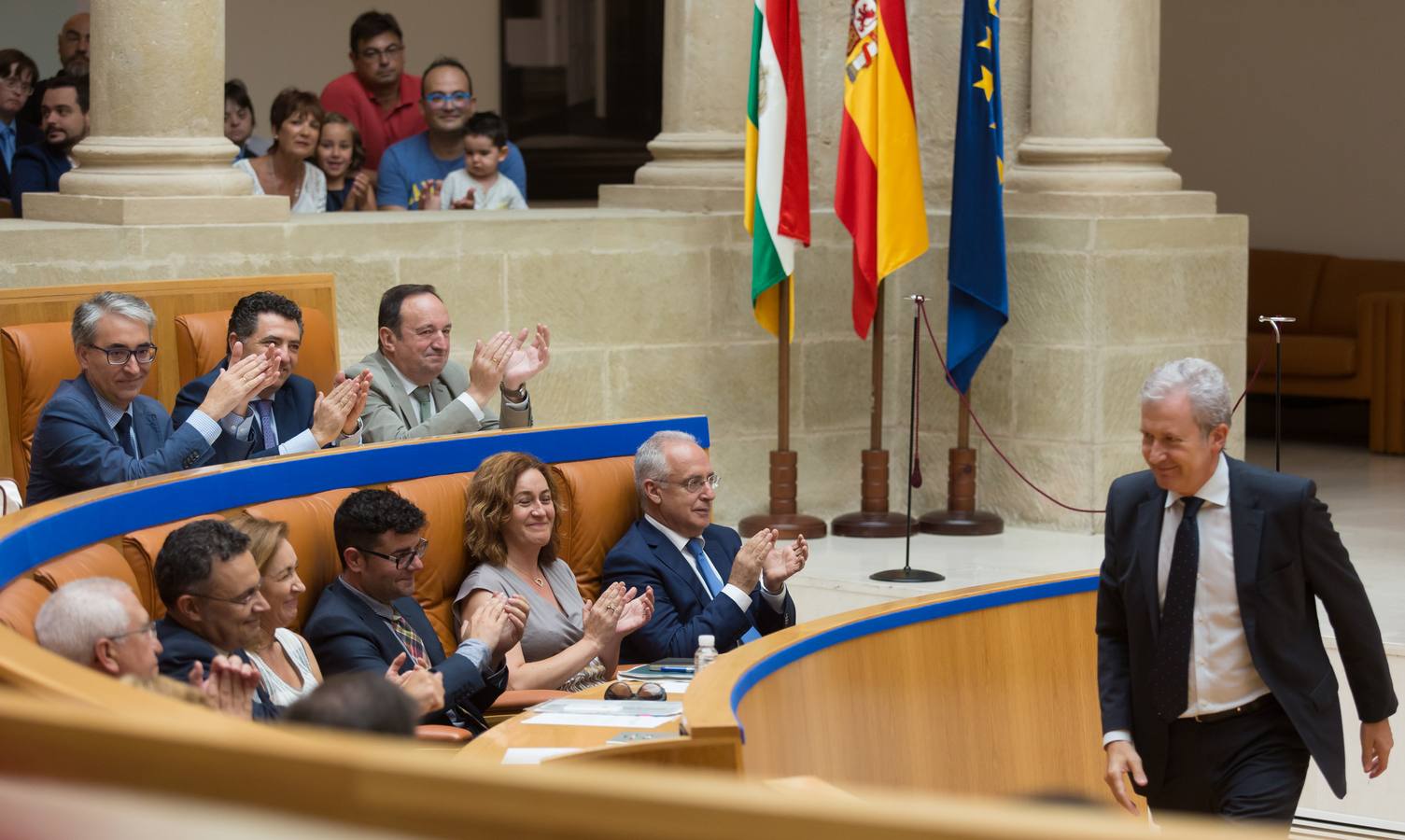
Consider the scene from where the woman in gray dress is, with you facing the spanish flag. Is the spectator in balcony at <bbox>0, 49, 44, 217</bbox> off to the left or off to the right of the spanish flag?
left

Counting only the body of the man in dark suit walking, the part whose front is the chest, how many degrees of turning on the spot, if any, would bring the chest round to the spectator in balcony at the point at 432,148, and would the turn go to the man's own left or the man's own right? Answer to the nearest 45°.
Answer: approximately 90° to the man's own right

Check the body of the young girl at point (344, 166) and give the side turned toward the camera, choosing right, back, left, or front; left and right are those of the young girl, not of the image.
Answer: front

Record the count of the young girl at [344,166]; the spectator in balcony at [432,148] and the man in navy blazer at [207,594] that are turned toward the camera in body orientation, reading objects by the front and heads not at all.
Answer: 2

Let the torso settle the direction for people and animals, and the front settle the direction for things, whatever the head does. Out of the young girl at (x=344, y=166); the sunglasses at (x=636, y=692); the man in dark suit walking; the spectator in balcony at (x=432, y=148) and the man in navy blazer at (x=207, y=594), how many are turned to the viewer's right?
1

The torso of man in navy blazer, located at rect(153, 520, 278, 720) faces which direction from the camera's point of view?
to the viewer's right

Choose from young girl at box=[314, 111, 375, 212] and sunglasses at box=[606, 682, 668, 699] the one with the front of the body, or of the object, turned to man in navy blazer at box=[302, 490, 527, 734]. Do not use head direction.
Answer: the young girl

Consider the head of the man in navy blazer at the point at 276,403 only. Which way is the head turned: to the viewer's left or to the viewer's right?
to the viewer's right

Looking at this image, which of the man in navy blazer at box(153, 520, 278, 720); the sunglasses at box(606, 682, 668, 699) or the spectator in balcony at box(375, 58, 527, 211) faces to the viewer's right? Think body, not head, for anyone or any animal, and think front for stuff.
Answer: the man in navy blazer

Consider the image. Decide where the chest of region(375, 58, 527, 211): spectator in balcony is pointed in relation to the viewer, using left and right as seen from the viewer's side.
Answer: facing the viewer

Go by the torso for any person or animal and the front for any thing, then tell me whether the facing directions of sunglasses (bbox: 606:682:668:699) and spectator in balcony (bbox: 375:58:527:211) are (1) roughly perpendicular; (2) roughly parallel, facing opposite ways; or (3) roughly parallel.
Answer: roughly parallel

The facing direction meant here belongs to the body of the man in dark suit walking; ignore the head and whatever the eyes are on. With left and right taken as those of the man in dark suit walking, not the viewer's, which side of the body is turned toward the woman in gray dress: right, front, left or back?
right

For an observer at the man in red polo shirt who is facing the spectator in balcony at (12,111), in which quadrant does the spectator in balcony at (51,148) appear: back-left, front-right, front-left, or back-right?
front-left

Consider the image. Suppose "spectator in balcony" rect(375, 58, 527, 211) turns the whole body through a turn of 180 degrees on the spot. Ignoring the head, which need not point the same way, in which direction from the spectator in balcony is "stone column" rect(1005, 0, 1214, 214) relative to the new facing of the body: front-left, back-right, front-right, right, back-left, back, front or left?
right

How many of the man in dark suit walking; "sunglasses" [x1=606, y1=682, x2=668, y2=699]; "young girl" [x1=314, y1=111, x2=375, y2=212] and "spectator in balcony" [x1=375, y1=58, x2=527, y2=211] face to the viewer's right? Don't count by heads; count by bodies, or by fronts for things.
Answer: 0

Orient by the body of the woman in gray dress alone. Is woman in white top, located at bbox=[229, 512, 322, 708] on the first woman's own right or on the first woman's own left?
on the first woman's own right

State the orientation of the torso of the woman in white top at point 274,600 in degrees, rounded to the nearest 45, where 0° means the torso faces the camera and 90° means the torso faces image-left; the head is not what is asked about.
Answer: approximately 315°

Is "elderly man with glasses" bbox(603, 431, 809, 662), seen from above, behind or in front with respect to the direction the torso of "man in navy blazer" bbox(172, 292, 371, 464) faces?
in front

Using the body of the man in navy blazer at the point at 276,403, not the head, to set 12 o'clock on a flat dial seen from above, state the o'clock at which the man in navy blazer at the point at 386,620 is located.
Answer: the man in navy blazer at the point at 386,620 is roughly at 1 o'clock from the man in navy blazer at the point at 276,403.
